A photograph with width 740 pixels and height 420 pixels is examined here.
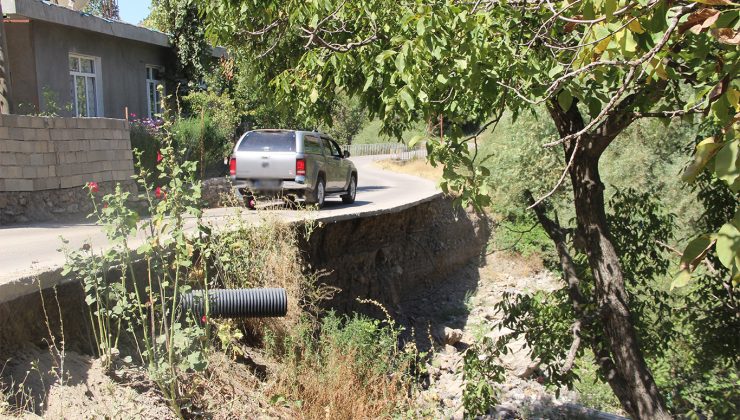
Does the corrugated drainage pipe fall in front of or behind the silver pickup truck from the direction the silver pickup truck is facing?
behind

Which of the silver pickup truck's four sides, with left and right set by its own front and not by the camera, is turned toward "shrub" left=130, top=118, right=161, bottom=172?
left

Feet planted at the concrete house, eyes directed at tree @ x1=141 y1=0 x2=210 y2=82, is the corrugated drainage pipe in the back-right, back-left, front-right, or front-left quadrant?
back-right

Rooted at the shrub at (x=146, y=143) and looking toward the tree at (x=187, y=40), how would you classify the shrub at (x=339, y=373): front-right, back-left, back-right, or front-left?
back-right

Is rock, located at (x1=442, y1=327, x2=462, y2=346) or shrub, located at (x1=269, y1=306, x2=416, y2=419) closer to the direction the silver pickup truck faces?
the rock

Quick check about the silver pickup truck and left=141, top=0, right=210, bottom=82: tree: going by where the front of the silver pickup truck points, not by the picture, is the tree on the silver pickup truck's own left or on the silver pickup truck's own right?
on the silver pickup truck's own left

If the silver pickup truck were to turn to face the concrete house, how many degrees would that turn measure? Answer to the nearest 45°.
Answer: approximately 90° to its left

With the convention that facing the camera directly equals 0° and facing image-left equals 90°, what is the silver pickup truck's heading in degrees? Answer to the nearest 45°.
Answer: approximately 225°

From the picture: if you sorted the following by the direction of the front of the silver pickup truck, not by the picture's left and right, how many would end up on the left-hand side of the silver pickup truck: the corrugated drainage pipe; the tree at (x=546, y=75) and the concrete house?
1

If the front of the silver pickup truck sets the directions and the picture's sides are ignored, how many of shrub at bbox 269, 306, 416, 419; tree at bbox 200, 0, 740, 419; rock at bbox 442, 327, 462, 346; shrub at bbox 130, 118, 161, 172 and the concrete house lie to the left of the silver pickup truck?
2

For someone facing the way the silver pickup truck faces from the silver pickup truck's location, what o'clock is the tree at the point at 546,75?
The tree is roughly at 4 o'clock from the silver pickup truck.
